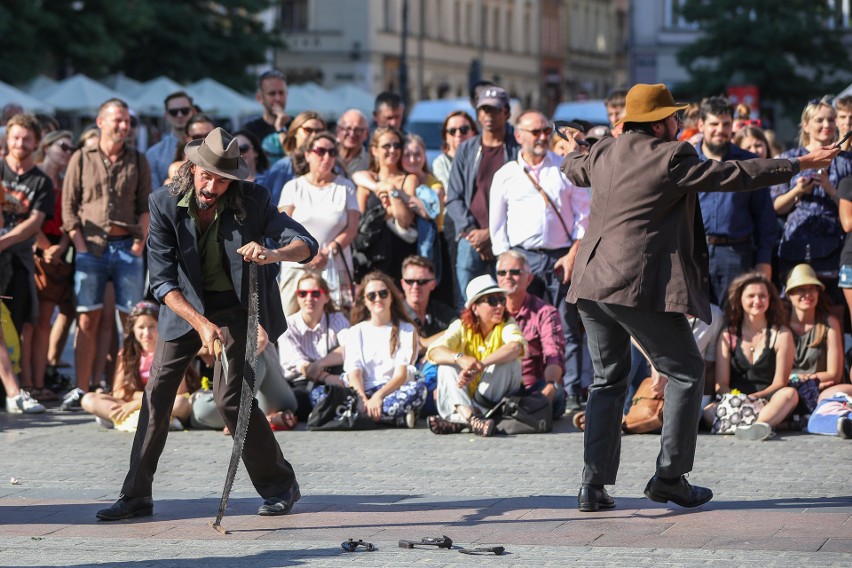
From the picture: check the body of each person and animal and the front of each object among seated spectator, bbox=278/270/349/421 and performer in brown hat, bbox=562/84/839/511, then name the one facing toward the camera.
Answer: the seated spectator

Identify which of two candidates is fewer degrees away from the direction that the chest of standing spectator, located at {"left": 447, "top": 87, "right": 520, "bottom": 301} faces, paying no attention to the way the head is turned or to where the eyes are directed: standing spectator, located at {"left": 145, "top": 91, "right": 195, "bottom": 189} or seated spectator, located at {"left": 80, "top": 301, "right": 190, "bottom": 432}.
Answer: the seated spectator

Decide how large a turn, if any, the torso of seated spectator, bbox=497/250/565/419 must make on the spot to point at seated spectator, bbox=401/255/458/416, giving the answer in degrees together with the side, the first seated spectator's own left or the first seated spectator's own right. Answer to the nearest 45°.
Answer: approximately 90° to the first seated spectator's own right

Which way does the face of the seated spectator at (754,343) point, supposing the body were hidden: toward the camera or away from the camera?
toward the camera

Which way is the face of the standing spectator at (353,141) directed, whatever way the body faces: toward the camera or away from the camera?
toward the camera

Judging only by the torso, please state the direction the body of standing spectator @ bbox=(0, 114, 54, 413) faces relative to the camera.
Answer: toward the camera

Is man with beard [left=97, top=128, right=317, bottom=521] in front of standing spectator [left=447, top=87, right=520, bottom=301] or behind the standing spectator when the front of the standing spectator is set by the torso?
in front

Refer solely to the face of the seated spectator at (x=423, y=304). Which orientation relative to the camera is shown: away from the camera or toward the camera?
toward the camera

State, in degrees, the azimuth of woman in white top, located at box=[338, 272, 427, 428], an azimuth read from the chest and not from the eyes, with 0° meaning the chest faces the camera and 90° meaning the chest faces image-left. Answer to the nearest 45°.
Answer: approximately 0°

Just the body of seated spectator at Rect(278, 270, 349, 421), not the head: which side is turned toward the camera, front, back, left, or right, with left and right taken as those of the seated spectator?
front

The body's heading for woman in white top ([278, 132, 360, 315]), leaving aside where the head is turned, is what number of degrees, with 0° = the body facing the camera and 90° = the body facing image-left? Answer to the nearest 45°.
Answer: approximately 0°

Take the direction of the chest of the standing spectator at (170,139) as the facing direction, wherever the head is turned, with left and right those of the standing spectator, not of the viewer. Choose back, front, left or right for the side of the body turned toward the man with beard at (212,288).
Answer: front

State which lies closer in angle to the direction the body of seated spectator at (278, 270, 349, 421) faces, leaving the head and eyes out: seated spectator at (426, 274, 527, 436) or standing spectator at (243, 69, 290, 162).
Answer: the seated spectator
